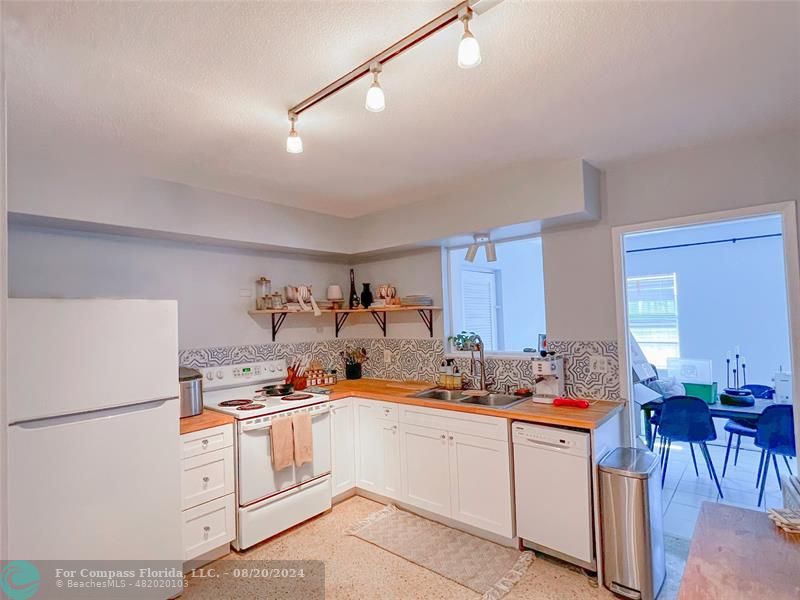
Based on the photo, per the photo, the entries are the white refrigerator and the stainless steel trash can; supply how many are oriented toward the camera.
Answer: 2

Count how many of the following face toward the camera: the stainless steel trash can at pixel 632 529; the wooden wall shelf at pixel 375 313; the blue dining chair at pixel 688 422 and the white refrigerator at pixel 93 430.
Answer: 3

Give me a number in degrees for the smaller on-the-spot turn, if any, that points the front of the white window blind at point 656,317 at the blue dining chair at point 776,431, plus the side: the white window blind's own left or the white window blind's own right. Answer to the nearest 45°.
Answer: approximately 45° to the white window blind's own left

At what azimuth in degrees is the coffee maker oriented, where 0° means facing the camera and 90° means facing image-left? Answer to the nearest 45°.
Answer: approximately 45°

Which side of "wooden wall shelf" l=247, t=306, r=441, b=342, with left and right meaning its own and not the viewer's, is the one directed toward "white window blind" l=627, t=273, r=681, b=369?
left

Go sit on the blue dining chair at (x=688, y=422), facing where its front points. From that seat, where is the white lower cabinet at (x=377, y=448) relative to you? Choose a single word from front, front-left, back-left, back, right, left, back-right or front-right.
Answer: back-left

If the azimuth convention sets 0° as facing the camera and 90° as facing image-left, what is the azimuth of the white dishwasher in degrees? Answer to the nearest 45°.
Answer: approximately 45°

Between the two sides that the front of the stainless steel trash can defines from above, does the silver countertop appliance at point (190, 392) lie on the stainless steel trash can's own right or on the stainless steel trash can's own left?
on the stainless steel trash can's own right

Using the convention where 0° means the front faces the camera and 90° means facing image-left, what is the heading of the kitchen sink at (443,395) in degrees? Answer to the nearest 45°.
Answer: approximately 45°

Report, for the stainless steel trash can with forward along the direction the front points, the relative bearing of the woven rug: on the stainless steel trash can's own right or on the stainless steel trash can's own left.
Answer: on the stainless steel trash can's own right

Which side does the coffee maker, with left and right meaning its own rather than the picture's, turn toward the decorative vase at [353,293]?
right

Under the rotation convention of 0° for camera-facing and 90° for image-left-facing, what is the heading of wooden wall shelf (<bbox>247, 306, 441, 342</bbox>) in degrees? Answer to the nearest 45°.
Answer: approximately 0°

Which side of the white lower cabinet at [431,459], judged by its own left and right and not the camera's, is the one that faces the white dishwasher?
left

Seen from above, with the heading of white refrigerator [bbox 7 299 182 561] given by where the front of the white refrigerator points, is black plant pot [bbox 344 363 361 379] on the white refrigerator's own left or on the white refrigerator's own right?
on the white refrigerator's own left

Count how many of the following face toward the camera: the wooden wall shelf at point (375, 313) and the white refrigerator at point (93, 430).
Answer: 2
